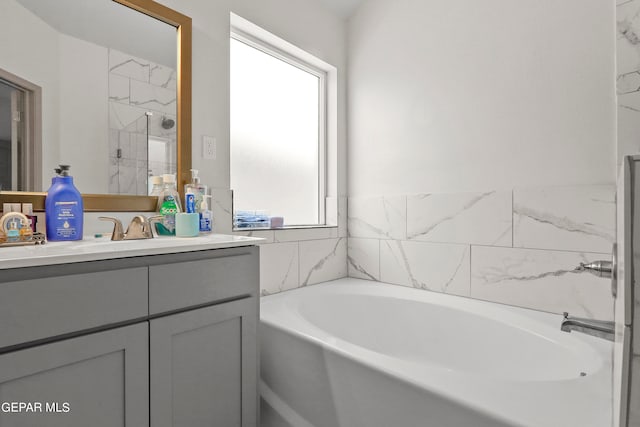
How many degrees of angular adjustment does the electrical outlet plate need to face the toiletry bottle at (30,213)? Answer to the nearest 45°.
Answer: approximately 90° to its right

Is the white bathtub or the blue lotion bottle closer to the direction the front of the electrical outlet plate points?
the white bathtub

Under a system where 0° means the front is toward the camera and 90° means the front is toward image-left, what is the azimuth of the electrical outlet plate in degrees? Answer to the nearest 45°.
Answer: approximately 315°

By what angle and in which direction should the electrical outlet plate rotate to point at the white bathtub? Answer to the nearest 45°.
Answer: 0° — it already faces it

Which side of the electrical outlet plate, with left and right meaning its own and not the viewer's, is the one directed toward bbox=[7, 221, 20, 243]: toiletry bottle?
right

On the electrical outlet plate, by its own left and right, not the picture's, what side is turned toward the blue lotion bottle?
right

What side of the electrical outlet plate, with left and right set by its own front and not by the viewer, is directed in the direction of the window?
left

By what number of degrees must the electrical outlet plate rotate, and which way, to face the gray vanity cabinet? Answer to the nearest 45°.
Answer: approximately 45° to its right
